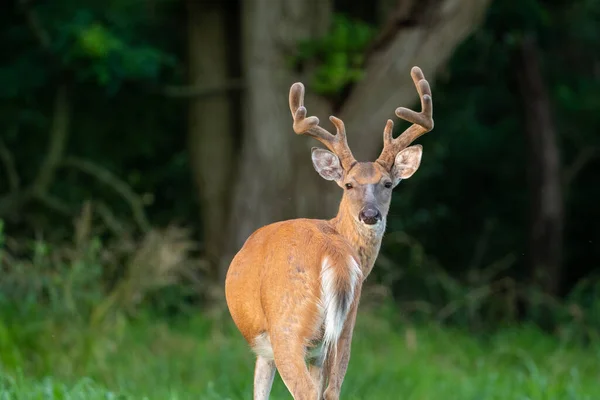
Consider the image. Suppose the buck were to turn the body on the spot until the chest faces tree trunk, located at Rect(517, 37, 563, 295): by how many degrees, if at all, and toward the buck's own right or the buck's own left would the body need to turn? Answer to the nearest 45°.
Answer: approximately 45° to the buck's own right
